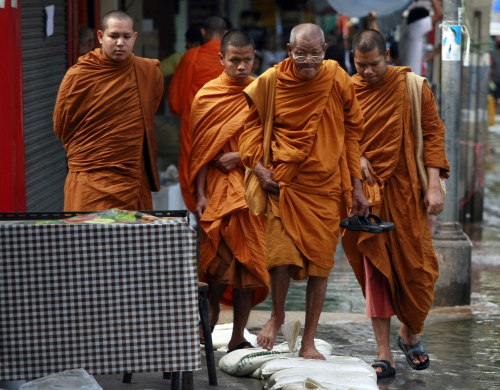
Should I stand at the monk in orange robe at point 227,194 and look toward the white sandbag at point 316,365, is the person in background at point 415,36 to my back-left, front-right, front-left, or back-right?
back-left

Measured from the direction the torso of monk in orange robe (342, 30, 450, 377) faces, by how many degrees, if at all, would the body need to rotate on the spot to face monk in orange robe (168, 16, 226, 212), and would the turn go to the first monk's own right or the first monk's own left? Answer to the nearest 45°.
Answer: approximately 90° to the first monk's own right

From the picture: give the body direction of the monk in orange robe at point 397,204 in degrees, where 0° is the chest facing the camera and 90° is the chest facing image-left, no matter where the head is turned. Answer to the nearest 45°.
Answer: approximately 45°
